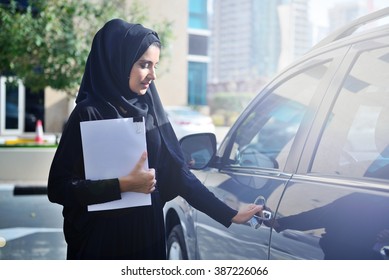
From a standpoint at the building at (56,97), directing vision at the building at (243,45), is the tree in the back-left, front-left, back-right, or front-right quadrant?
back-right

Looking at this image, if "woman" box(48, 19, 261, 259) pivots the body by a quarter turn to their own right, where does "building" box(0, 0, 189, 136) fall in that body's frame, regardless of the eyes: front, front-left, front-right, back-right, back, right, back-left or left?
back-right

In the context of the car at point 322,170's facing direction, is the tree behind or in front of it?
in front

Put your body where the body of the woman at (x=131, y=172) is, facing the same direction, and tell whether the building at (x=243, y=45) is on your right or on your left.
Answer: on your left

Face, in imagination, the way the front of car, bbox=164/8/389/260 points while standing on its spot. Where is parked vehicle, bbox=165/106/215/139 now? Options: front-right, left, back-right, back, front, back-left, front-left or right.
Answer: front-right

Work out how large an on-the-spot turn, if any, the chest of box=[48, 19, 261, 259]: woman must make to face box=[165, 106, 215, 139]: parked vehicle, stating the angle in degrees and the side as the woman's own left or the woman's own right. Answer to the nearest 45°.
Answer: approximately 135° to the woman's own left

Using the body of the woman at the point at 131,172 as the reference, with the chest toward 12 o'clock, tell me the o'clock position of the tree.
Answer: The tree is roughly at 7 o'clock from the woman.

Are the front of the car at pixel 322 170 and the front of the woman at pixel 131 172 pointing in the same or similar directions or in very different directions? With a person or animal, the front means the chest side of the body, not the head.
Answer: very different directions

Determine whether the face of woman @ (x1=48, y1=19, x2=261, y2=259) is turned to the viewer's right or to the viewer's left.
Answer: to the viewer's right

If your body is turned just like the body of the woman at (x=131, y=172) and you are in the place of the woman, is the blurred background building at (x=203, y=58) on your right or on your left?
on your left

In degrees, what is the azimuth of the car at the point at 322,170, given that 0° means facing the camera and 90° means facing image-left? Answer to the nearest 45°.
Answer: approximately 135°

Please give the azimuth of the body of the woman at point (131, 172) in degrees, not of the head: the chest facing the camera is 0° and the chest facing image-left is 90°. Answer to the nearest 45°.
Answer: approximately 315°
